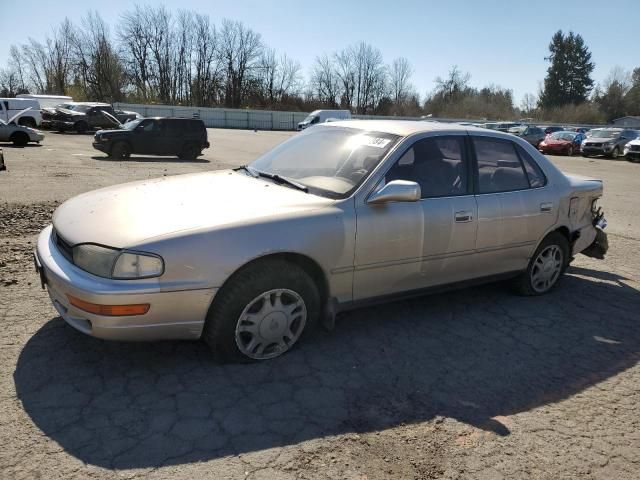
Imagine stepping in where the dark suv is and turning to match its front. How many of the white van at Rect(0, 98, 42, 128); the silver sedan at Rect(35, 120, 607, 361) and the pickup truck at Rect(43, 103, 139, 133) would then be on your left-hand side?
1

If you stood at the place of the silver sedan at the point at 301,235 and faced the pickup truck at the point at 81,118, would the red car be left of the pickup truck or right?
right

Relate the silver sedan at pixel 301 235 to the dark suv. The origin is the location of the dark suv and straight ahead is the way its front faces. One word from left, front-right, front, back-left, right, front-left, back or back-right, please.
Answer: left

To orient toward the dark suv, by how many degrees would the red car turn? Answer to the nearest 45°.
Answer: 0° — it already faces it

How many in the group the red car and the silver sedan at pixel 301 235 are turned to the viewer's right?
0

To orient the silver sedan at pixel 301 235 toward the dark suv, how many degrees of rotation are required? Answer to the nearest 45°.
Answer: approximately 135° to its right

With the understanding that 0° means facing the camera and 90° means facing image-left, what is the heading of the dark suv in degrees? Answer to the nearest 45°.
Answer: approximately 90°

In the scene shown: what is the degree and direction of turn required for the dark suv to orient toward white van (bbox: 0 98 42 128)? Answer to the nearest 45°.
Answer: approximately 45° to its right

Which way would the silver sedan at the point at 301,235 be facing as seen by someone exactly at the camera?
facing the viewer and to the left of the viewer

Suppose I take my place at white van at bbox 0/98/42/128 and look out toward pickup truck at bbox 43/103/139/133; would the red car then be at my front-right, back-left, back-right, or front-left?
front-right

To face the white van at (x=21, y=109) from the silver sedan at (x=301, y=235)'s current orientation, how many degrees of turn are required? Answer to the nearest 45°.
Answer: approximately 90° to its right

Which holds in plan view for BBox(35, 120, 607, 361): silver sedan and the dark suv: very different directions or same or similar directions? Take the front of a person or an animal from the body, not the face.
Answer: same or similar directions
